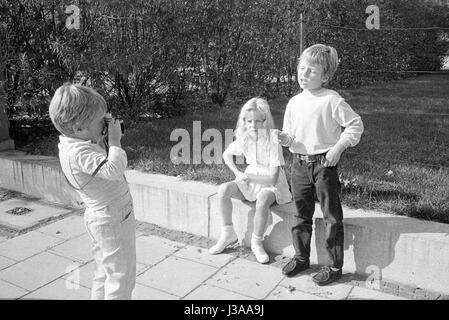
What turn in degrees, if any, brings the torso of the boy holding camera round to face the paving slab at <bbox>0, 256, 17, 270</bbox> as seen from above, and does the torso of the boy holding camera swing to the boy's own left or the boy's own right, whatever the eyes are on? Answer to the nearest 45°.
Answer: approximately 135° to the boy's own left

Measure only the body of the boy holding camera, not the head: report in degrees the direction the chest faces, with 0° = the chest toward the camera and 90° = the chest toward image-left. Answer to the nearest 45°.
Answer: approximately 270°

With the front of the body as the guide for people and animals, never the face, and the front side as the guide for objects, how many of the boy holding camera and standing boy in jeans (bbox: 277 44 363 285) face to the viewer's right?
1

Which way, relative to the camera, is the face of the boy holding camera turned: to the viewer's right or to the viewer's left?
to the viewer's right

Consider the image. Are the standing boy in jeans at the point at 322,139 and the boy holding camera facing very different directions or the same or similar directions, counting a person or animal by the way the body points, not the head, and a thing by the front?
very different directions

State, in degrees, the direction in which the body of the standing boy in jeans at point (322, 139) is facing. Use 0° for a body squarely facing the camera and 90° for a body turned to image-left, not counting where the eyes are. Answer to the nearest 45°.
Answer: approximately 45°

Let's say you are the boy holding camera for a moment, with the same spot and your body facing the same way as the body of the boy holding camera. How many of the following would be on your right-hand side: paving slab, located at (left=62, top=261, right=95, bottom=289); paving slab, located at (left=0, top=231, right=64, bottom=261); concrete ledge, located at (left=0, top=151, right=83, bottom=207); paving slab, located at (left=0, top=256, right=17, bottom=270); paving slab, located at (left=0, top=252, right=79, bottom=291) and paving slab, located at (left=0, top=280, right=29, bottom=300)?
0

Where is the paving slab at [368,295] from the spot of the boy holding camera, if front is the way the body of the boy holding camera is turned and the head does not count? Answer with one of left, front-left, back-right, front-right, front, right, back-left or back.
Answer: front

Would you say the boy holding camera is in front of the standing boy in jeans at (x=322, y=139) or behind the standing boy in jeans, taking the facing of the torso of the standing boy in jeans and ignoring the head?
in front
